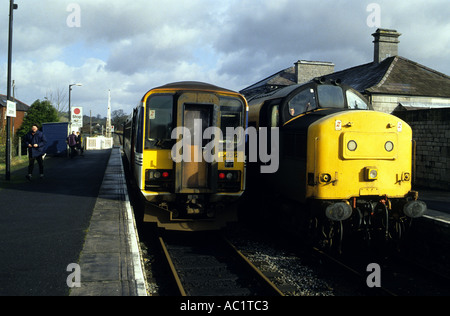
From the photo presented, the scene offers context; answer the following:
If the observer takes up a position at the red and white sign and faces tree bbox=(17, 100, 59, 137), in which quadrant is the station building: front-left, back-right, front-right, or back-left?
back-right

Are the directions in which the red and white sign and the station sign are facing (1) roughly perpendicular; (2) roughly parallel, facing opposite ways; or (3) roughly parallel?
roughly parallel

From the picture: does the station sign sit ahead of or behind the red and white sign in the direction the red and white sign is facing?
ahead

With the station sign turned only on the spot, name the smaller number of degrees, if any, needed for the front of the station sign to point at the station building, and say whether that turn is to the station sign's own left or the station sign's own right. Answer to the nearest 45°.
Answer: approximately 90° to the station sign's own left

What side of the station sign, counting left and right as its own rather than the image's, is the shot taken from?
front

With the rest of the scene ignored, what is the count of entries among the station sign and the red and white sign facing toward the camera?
2

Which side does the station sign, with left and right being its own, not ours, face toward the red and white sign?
back

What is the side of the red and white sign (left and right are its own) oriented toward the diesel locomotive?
front

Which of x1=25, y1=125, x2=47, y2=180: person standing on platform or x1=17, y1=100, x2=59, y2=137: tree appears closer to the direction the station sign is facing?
the person standing on platform

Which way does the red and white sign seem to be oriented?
toward the camera

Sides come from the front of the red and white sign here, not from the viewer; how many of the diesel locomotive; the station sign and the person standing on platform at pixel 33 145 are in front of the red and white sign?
3

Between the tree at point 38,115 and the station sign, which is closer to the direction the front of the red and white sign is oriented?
the station sign
